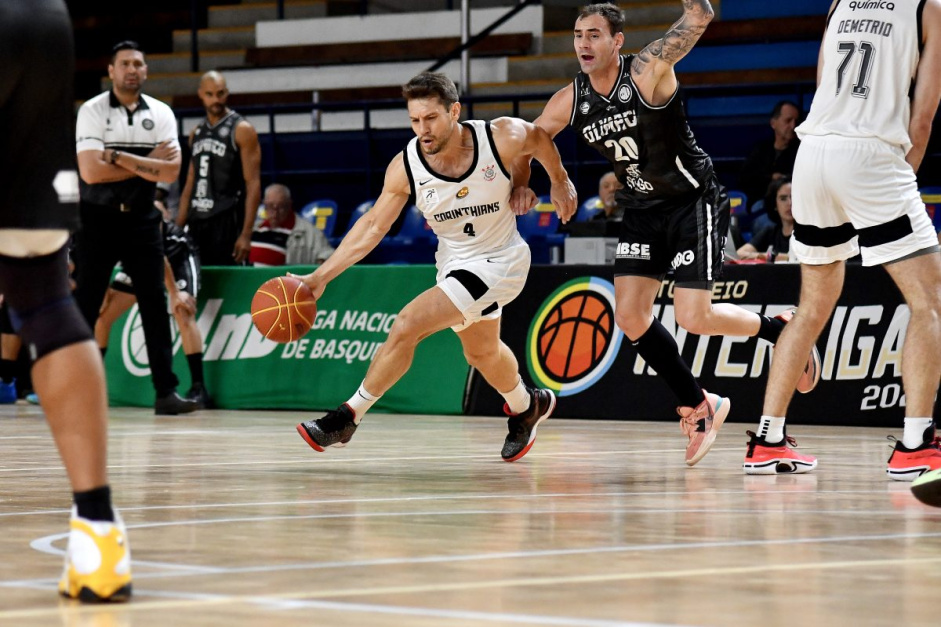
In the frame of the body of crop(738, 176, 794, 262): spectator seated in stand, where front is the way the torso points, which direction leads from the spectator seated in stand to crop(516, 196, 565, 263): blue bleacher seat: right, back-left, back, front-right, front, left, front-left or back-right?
back-right

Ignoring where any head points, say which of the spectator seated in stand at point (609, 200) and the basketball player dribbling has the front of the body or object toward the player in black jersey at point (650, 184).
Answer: the spectator seated in stand

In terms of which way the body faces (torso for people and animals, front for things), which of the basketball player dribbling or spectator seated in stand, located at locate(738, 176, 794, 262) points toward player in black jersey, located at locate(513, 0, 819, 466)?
the spectator seated in stand

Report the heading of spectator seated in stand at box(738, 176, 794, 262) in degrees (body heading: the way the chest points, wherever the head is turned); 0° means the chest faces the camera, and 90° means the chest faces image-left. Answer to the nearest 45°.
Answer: approximately 0°

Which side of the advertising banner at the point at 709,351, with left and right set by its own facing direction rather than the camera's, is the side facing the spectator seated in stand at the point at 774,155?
back

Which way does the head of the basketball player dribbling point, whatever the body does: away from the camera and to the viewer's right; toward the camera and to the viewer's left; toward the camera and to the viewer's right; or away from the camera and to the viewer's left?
toward the camera and to the viewer's left

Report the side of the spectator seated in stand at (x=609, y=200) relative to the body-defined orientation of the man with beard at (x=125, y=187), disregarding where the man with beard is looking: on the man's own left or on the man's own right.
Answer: on the man's own left

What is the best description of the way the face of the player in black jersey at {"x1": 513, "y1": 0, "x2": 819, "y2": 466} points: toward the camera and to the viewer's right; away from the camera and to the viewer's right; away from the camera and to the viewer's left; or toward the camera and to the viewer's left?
toward the camera and to the viewer's left
